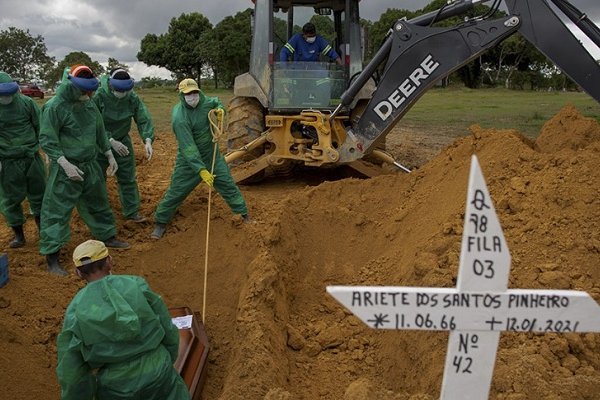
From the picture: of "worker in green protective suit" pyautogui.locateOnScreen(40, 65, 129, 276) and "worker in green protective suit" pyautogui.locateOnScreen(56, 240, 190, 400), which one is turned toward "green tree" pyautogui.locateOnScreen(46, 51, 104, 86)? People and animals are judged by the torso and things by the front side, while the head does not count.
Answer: "worker in green protective suit" pyautogui.locateOnScreen(56, 240, 190, 400)

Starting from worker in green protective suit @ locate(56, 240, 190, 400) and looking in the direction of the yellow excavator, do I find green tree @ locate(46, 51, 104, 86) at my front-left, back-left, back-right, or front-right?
front-left

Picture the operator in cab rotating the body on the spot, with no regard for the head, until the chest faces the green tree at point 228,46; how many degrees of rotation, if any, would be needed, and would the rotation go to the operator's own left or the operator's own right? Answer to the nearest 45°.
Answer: approximately 180°

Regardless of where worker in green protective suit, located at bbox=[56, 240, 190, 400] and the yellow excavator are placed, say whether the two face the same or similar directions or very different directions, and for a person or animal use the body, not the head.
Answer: same or similar directions

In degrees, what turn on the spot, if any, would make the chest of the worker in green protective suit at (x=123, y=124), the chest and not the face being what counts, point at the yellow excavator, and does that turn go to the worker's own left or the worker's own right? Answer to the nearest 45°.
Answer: approximately 45° to the worker's own left

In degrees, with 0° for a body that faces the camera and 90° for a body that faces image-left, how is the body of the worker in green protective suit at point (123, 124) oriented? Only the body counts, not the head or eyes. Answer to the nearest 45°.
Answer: approximately 315°

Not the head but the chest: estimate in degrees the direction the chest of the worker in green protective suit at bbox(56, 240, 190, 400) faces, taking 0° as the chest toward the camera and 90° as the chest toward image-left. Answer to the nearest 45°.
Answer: approximately 180°

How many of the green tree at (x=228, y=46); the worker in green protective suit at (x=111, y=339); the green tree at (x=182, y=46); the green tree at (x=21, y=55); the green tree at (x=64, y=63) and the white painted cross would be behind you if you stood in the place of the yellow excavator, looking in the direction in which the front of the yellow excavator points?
2

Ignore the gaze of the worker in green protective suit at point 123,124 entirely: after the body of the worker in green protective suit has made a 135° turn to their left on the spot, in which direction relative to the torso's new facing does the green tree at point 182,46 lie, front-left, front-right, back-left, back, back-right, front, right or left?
front

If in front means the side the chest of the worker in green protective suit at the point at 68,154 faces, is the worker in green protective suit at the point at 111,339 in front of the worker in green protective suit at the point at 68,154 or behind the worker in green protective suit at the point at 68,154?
in front

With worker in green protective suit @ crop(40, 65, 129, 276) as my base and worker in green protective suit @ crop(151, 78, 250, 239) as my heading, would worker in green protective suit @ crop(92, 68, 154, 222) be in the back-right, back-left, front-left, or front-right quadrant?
front-left

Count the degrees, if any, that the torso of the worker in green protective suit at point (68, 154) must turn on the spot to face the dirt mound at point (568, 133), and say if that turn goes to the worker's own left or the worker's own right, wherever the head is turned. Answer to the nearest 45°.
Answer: approximately 45° to the worker's own left

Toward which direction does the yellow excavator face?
away from the camera

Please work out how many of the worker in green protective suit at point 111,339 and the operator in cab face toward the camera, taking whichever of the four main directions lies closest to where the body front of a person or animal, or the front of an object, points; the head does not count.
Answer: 1

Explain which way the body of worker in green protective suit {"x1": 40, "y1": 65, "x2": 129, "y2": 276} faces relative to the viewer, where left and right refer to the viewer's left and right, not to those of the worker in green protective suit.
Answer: facing the viewer and to the right of the viewer

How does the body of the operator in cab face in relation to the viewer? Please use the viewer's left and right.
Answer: facing the viewer

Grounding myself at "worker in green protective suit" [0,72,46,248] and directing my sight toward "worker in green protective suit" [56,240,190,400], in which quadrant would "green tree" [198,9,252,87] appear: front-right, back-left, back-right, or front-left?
back-left

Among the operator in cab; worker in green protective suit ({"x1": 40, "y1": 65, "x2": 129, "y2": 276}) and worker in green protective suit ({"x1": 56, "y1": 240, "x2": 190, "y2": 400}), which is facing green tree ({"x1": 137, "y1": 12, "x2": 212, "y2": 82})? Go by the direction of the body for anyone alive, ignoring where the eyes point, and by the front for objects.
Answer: worker in green protective suit ({"x1": 56, "y1": 240, "x2": 190, "y2": 400})
